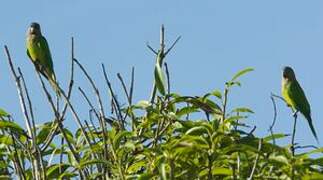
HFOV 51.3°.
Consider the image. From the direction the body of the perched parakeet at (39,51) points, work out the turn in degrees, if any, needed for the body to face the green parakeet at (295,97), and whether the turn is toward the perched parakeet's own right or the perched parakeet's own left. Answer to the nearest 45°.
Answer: approximately 135° to the perched parakeet's own left

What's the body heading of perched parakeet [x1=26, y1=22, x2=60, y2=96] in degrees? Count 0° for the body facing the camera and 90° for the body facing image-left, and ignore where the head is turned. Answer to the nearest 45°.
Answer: approximately 45°
